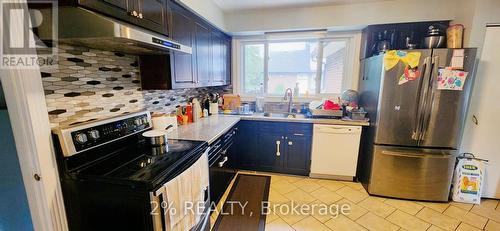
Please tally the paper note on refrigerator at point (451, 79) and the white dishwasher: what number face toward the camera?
2

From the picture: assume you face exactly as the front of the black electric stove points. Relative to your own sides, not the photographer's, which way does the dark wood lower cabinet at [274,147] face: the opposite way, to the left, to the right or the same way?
to the right

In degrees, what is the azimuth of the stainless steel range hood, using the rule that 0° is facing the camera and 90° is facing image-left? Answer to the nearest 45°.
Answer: approximately 315°

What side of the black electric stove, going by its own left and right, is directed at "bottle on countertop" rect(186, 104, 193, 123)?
left

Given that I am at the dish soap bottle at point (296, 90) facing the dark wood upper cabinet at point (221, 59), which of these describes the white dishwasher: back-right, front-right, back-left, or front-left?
back-left

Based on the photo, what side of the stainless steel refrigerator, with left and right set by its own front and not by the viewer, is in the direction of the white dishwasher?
right

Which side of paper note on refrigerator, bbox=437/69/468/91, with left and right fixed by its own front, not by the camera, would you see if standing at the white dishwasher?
right

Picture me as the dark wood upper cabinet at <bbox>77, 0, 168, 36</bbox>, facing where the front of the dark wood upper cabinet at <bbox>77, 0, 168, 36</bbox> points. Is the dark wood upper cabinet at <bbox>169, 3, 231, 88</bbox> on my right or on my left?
on my left

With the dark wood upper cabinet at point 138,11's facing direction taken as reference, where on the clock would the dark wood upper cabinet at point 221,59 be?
the dark wood upper cabinet at point 221,59 is roughly at 9 o'clock from the dark wood upper cabinet at point 138,11.

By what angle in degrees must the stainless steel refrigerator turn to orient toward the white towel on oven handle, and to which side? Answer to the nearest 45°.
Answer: approximately 45° to its right

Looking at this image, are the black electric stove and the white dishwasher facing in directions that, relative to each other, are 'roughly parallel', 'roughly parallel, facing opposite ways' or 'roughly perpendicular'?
roughly perpendicular

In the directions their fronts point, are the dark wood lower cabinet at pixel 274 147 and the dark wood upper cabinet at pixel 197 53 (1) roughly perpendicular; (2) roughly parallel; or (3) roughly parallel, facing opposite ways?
roughly perpendicular

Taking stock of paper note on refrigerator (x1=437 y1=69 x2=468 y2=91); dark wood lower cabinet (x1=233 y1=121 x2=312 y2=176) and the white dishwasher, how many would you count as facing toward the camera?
3

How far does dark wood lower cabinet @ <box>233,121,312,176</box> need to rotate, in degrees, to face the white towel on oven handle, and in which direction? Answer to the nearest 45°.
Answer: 0° — it already faces it

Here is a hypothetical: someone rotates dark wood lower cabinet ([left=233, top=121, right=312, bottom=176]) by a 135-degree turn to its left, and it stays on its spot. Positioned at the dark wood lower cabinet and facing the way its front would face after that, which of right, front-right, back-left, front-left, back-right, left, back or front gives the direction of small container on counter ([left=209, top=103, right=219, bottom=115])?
back-left

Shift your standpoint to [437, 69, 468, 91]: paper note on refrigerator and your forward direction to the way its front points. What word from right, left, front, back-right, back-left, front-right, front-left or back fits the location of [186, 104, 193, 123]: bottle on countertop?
front-right

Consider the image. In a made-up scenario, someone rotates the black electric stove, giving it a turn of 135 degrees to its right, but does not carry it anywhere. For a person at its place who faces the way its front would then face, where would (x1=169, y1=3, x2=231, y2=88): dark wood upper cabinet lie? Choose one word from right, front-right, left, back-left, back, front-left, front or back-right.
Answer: back-right

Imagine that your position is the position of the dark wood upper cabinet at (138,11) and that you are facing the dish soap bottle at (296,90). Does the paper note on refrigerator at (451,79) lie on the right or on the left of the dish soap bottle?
right

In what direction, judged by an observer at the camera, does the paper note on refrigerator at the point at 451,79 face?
facing the viewer
